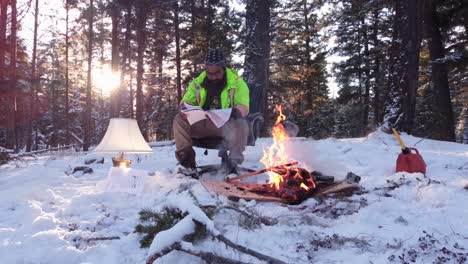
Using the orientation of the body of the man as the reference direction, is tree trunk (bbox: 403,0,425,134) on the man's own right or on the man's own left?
on the man's own left

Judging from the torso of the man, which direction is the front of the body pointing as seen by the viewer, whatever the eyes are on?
toward the camera

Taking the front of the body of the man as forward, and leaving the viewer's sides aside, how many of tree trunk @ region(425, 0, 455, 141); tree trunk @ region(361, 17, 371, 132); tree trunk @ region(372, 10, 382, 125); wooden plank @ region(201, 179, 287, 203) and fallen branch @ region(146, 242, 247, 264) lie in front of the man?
2

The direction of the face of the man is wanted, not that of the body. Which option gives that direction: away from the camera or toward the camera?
toward the camera

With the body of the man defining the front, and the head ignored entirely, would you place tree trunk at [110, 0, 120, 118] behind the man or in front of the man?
behind

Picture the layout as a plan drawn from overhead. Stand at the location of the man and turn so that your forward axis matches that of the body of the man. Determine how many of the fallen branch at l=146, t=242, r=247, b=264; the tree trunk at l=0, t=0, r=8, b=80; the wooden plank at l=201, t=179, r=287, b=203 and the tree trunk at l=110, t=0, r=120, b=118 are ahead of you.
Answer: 2

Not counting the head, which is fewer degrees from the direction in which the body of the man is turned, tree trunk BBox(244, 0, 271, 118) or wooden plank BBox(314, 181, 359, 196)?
the wooden plank

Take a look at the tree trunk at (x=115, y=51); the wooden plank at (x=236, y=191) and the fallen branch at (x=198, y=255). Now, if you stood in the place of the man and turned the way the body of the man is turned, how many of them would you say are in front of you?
2

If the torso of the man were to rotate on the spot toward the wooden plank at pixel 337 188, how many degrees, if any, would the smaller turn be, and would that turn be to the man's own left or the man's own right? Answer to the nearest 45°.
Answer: approximately 45° to the man's own left

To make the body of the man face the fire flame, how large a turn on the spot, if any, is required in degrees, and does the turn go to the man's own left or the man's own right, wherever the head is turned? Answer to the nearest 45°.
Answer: approximately 90° to the man's own left

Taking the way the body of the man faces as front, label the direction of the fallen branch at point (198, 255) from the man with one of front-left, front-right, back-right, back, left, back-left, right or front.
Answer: front

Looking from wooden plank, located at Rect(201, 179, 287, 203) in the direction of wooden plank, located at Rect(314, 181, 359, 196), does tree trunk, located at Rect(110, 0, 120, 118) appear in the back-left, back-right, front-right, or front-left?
back-left
